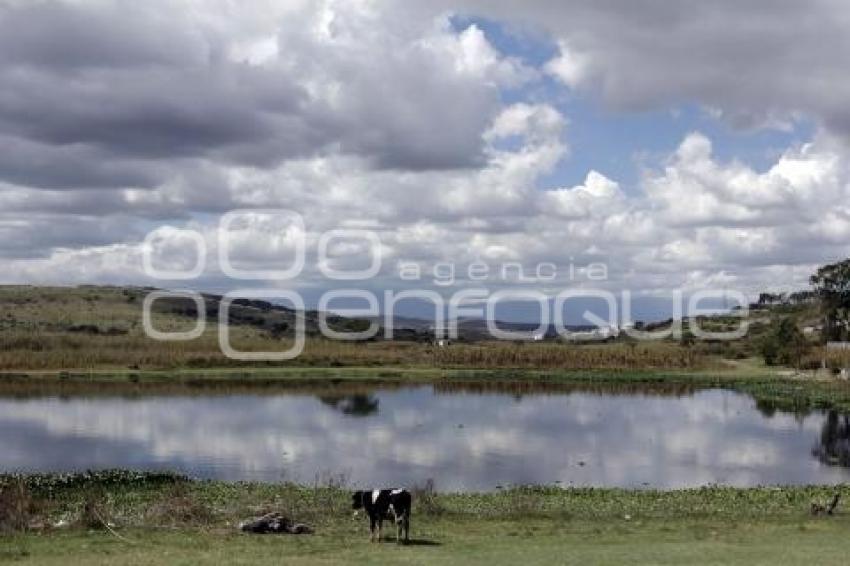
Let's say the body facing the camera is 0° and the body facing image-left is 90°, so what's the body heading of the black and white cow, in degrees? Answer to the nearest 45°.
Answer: approximately 90°
